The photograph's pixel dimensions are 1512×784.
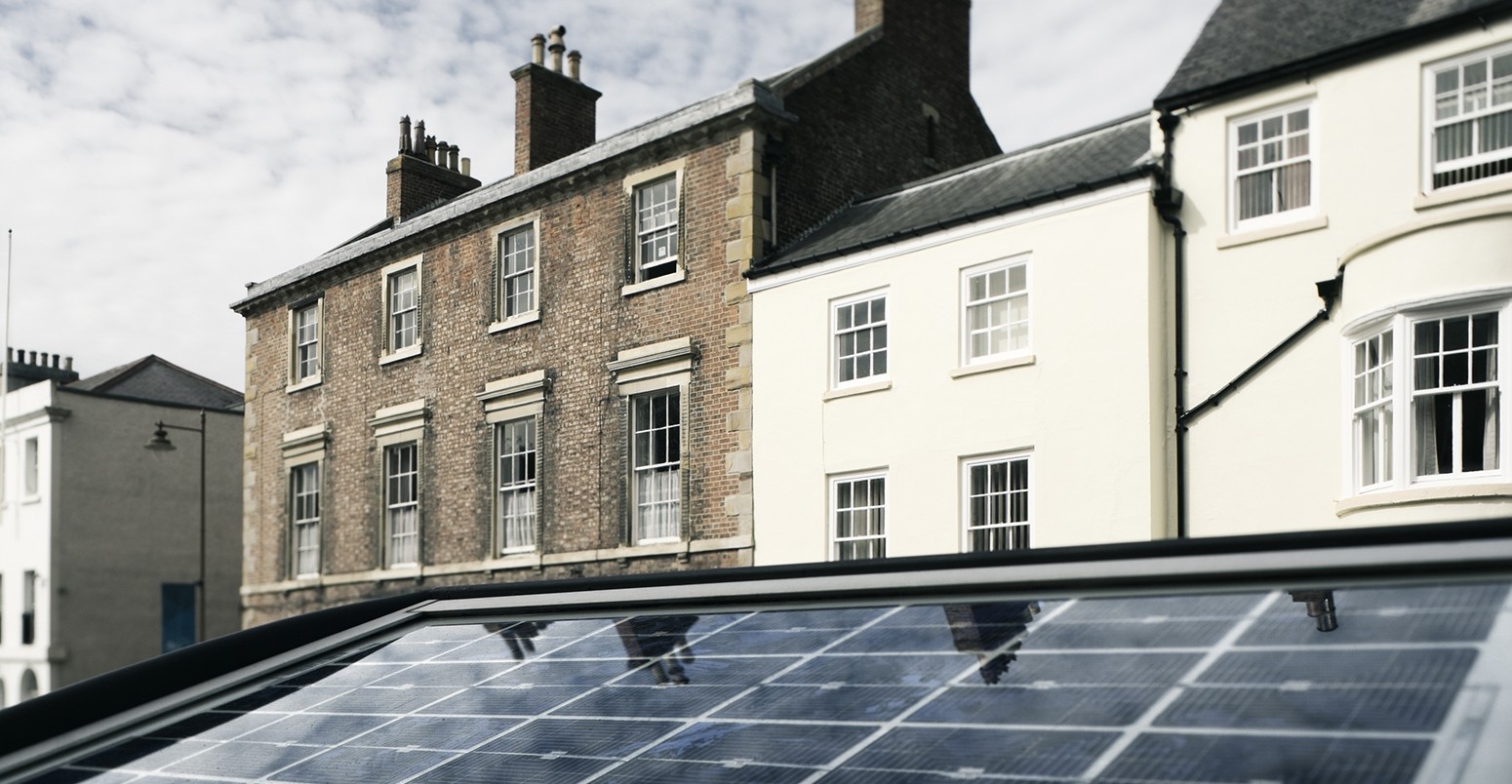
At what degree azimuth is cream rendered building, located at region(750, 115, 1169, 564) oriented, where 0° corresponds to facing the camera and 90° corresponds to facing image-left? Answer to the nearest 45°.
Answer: approximately 45°

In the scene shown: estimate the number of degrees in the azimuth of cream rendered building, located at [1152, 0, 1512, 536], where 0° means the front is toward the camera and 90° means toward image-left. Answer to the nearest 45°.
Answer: approximately 45°

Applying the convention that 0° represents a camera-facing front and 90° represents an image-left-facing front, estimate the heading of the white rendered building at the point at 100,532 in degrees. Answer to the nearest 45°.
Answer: approximately 45°

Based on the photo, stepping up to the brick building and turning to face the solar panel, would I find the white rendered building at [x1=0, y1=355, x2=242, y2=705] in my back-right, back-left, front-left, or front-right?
back-right

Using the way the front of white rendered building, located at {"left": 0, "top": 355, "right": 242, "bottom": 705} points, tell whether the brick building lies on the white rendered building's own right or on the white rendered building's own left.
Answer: on the white rendered building's own left

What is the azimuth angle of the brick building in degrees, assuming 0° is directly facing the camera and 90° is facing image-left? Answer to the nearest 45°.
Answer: approximately 45°
